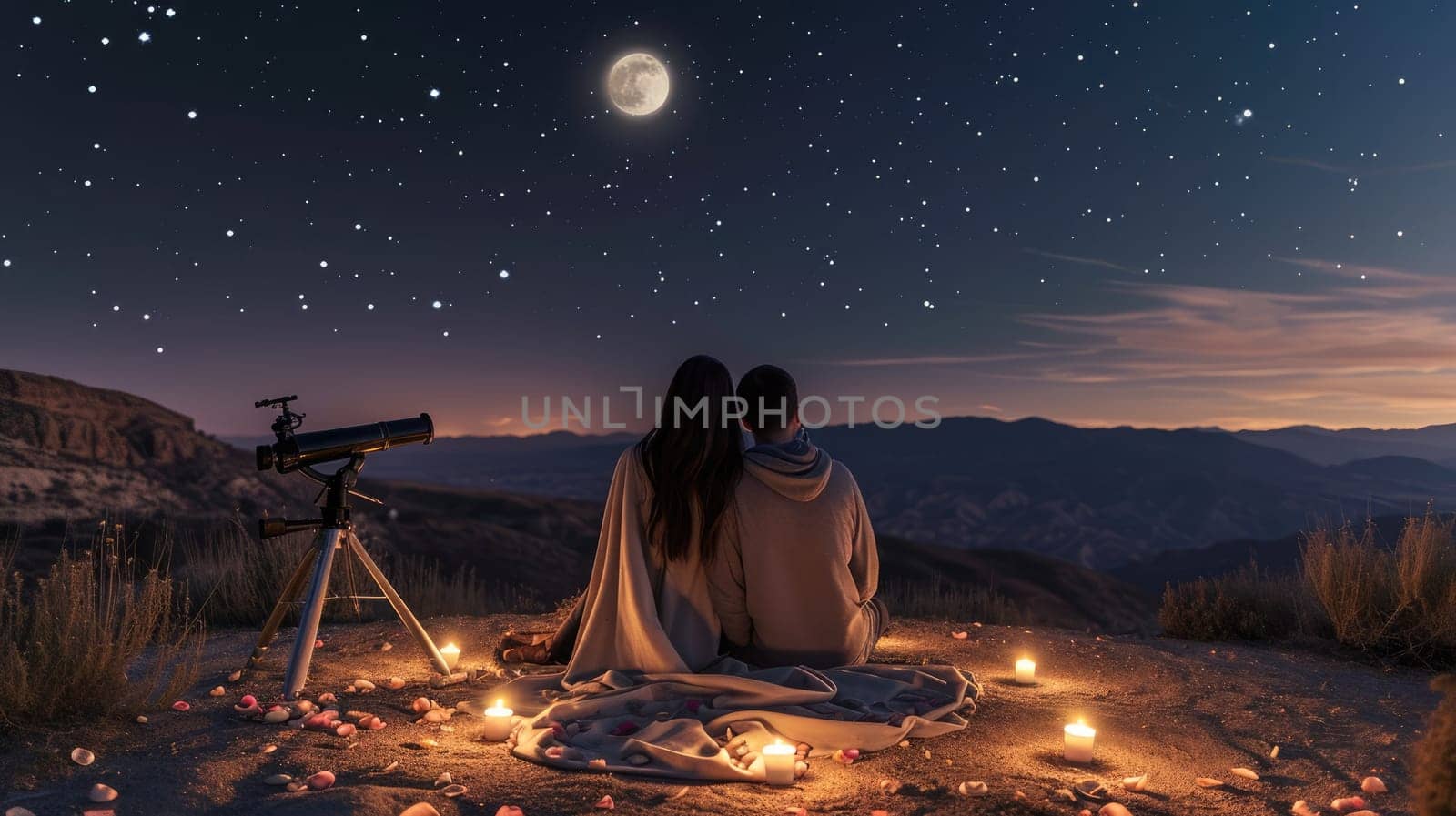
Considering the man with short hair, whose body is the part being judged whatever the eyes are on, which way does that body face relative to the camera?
away from the camera

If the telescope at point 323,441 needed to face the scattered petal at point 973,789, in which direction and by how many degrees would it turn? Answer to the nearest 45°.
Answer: approximately 45° to its right

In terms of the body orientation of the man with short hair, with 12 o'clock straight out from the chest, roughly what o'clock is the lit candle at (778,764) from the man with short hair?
The lit candle is roughly at 6 o'clock from the man with short hair.

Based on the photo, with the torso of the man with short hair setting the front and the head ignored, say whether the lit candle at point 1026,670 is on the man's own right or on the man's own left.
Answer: on the man's own right

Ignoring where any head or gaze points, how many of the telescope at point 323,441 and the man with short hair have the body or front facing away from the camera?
1

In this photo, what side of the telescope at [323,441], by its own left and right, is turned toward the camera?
right

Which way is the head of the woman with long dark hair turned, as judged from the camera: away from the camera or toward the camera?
away from the camera

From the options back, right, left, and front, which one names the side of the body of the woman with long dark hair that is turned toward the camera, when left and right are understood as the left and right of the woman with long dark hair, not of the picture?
back

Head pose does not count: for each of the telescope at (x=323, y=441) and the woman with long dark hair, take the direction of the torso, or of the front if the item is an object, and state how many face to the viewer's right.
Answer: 1
